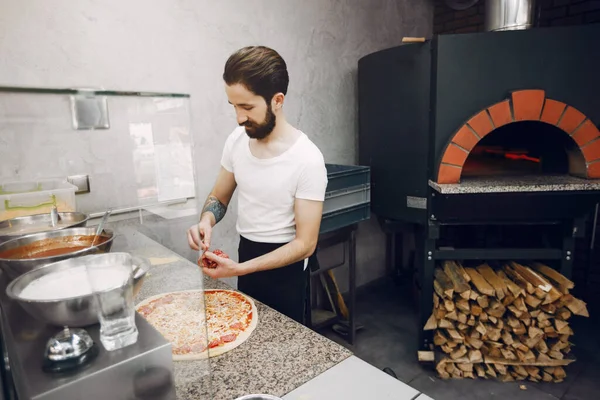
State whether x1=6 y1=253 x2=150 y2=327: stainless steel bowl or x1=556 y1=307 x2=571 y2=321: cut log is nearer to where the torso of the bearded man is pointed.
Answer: the stainless steel bowl

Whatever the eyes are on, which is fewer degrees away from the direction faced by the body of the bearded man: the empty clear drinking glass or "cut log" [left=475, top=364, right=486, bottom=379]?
the empty clear drinking glass

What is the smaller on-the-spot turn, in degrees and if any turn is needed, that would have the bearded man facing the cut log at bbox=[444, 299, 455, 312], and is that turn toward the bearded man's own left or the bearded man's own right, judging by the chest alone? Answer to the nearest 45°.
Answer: approximately 180°

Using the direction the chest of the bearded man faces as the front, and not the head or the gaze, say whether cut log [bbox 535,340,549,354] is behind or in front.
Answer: behind

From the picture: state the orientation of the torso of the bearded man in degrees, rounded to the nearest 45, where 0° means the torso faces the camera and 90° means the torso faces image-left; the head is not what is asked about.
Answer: approximately 45°

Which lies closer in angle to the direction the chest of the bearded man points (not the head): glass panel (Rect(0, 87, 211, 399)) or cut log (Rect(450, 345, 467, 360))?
the glass panel

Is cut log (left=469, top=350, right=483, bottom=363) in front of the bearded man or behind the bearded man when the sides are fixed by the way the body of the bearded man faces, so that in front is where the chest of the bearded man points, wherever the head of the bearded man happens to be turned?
behind

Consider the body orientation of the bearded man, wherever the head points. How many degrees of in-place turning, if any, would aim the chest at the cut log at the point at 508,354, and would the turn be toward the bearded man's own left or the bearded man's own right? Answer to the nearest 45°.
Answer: approximately 135° to the bearded man's own left

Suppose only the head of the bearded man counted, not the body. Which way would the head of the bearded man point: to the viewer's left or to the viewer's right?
to the viewer's left

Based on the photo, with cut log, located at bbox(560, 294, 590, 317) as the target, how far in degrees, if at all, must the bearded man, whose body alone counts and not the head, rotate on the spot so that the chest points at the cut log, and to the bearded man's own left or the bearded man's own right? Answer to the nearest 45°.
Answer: approximately 135° to the bearded man's own left

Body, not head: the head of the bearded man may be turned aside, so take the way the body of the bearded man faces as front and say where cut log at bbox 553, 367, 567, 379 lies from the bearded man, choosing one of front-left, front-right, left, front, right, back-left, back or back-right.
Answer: back-left

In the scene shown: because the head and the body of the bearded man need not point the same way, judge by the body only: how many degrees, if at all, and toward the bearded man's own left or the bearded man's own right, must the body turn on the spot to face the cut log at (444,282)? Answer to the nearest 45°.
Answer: approximately 180°

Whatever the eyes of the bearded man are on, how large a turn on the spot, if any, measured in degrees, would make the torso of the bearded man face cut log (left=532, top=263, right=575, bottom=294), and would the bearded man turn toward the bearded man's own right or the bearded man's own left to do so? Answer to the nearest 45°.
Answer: approximately 135° to the bearded man's own left

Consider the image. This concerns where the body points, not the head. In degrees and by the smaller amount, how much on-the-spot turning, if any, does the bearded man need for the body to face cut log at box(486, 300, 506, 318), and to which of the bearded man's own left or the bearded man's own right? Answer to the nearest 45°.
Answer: approximately 135° to the bearded man's own left
